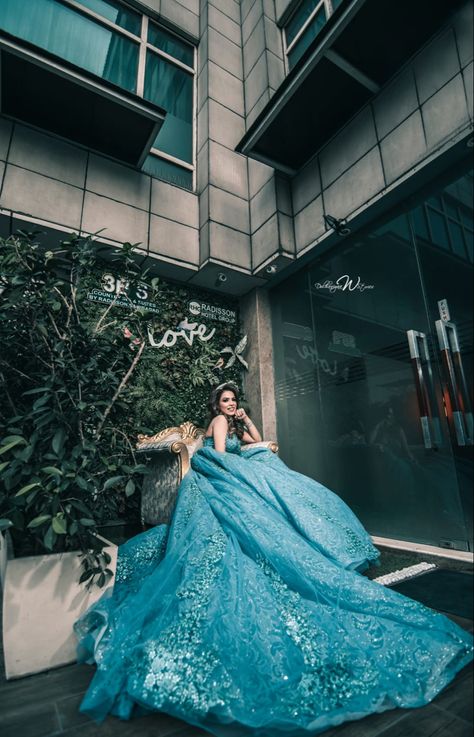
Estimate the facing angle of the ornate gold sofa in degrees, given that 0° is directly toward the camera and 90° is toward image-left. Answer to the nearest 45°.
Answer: approximately 315°

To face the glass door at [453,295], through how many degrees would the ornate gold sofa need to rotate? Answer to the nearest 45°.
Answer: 0° — it already faces it

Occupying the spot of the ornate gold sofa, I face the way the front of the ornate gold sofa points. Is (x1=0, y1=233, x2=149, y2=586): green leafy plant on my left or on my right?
on my right

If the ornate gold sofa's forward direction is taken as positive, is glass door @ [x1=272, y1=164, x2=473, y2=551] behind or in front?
in front
